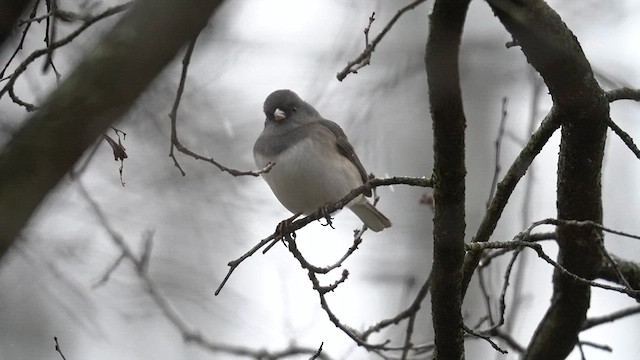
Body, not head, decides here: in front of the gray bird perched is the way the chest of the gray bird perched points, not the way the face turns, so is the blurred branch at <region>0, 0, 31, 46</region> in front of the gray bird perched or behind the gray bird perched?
in front

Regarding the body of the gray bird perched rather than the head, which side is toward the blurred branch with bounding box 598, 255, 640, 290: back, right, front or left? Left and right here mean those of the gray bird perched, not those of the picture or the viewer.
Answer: left

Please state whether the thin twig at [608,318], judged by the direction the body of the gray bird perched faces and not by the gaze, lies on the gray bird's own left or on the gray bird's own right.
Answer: on the gray bird's own left

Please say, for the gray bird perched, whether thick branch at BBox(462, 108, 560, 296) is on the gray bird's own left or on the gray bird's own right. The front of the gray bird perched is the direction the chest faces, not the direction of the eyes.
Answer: on the gray bird's own left

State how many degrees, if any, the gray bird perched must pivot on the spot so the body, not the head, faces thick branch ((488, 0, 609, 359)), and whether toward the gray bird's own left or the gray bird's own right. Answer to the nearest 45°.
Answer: approximately 90° to the gray bird's own left

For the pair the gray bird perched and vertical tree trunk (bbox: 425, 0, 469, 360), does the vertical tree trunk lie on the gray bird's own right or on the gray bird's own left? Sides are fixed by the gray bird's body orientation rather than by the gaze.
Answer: on the gray bird's own left

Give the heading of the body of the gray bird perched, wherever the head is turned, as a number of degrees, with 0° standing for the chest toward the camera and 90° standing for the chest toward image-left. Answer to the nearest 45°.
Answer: approximately 45°
